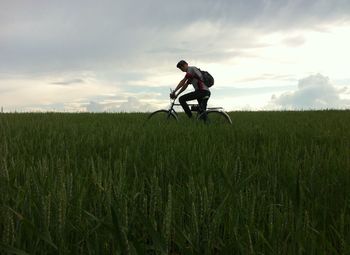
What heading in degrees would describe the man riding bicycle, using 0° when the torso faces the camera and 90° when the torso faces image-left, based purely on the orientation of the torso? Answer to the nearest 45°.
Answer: approximately 90°
